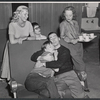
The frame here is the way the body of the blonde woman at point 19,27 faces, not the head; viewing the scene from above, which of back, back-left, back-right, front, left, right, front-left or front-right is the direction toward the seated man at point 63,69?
front

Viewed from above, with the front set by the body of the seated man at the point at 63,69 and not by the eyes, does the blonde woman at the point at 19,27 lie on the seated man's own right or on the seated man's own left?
on the seated man's own right

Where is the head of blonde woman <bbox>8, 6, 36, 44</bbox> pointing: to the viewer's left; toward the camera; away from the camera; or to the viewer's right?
to the viewer's right

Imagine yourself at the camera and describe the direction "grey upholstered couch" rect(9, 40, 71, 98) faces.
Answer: facing the viewer and to the right of the viewer
